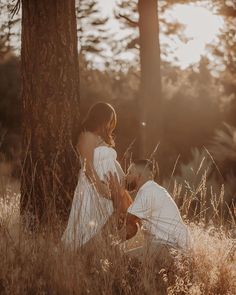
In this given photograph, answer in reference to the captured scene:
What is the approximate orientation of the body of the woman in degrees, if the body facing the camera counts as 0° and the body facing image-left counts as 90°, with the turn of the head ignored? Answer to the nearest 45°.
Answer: approximately 270°

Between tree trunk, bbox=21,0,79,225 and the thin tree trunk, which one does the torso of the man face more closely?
the tree trunk

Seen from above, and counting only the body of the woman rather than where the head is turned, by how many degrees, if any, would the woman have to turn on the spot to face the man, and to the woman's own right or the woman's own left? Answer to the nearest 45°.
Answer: approximately 45° to the woman's own right

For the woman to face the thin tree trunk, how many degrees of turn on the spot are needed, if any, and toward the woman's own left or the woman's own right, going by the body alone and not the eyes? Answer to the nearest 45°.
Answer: approximately 90° to the woman's own left

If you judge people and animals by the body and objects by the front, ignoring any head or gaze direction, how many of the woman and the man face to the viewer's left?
1

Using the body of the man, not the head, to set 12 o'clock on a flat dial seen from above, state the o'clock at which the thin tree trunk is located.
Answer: The thin tree trunk is roughly at 3 o'clock from the man.

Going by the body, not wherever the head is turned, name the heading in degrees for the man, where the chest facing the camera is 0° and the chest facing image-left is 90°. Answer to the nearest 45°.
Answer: approximately 90°

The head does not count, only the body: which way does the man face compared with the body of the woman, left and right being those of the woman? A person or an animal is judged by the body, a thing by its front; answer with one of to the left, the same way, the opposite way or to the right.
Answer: the opposite way

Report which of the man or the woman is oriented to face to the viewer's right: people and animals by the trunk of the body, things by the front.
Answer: the woman

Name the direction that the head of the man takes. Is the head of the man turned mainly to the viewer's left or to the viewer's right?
to the viewer's left

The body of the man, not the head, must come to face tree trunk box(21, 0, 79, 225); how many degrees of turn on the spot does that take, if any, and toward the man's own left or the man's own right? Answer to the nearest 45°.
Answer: approximately 45° to the man's own right
